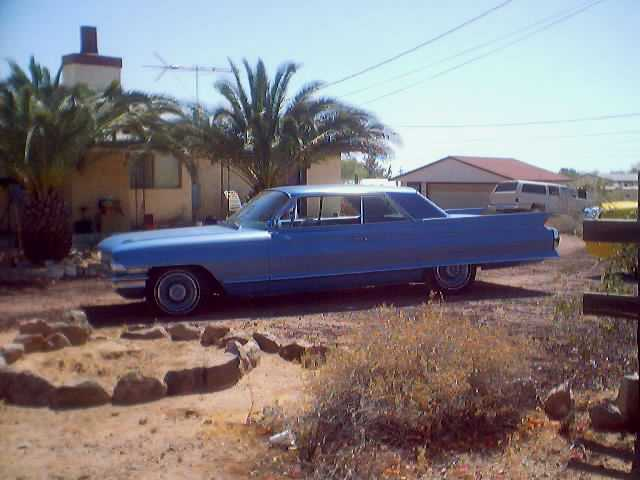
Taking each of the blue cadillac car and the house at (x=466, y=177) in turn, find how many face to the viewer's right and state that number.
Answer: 0

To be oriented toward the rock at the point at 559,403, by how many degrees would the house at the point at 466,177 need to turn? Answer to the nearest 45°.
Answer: approximately 45° to its left

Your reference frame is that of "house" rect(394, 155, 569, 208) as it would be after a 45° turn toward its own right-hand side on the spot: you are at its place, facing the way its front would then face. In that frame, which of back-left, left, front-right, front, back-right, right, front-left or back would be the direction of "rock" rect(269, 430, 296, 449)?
left

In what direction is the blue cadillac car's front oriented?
to the viewer's left

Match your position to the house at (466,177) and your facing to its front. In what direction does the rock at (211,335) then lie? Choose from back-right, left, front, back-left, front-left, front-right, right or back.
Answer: front-left

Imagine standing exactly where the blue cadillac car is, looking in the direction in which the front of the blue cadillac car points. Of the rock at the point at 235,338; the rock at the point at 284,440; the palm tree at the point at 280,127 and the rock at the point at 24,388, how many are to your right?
1

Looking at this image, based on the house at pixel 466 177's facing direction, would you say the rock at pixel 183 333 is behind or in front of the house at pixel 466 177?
in front

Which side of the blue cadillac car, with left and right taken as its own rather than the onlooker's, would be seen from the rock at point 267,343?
left

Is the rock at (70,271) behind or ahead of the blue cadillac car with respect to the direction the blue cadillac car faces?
ahead

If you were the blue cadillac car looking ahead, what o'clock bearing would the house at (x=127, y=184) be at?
The house is roughly at 2 o'clock from the blue cadillac car.

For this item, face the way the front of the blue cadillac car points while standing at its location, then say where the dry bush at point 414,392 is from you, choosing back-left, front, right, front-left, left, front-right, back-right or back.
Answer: left

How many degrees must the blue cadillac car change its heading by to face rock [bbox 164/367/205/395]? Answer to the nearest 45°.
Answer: approximately 90° to its left

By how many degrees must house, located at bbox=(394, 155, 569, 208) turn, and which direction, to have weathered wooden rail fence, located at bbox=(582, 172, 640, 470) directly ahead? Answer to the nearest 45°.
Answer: approximately 45° to its left

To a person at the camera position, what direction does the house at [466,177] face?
facing the viewer and to the left of the viewer

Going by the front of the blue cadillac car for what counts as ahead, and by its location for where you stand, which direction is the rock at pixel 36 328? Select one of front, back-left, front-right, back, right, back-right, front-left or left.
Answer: front-left
